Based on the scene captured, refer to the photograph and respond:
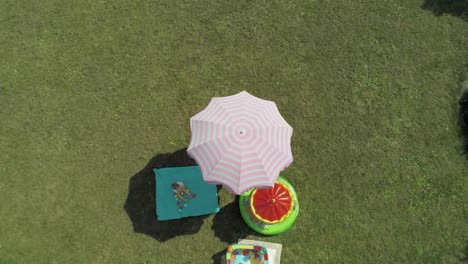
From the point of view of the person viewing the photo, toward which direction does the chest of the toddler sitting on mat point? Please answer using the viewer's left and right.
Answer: facing the viewer and to the right of the viewer
